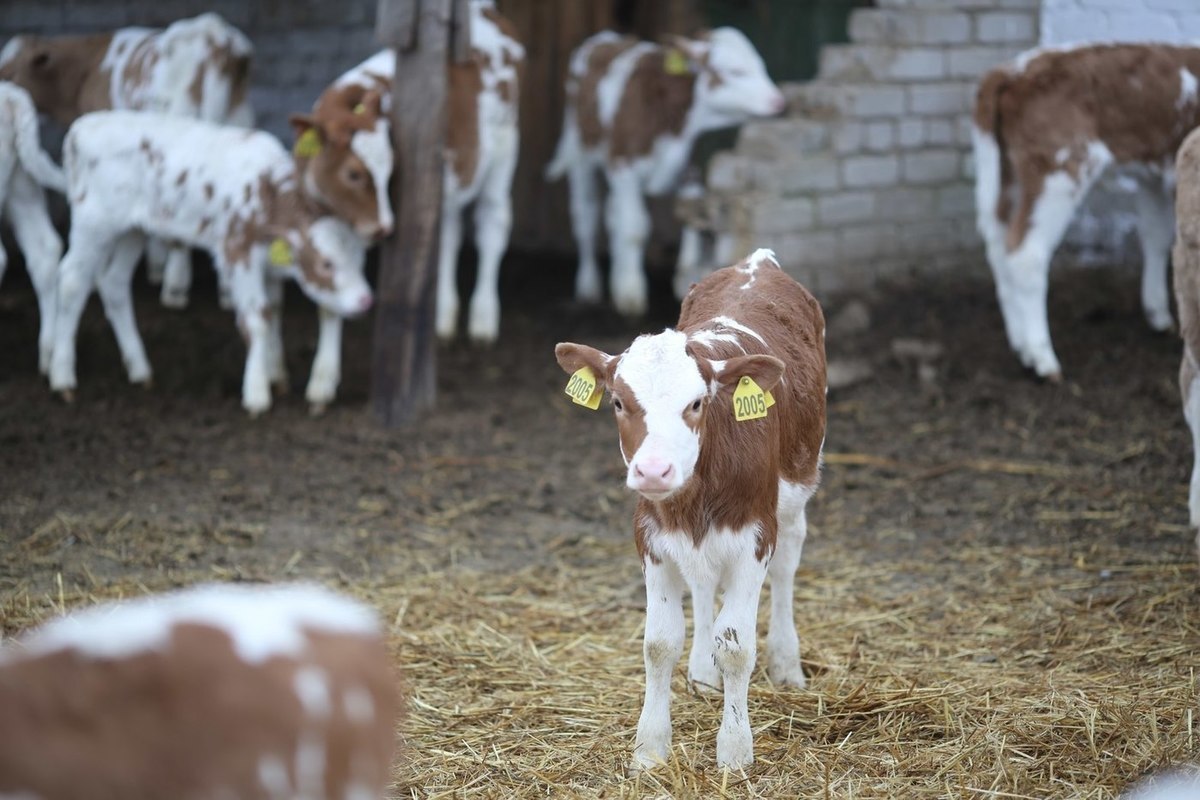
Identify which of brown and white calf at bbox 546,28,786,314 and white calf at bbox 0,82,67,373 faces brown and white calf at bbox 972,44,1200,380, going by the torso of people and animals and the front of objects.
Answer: brown and white calf at bbox 546,28,786,314

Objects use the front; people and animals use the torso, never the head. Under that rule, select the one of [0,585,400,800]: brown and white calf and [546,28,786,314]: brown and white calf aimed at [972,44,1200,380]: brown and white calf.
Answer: [546,28,786,314]: brown and white calf

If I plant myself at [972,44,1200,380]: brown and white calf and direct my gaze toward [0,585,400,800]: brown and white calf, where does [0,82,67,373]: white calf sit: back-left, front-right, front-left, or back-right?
front-right

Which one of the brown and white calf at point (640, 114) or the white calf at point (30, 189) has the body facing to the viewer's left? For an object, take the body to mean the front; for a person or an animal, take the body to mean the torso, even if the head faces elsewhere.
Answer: the white calf at point (30, 189)

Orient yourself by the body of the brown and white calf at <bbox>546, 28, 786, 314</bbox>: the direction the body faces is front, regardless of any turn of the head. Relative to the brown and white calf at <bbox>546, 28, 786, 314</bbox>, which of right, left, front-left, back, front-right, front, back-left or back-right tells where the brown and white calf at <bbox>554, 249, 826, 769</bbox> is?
front-right

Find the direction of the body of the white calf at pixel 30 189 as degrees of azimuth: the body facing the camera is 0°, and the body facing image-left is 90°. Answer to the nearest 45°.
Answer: approximately 90°

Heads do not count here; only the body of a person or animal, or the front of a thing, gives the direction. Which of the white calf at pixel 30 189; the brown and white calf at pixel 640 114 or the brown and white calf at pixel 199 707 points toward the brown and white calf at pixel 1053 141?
the brown and white calf at pixel 640 114

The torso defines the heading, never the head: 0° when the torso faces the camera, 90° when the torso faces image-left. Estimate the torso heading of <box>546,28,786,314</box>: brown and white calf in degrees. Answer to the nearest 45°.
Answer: approximately 315°

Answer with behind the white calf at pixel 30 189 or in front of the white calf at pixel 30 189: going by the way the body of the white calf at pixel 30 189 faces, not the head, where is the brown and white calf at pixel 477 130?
behind
